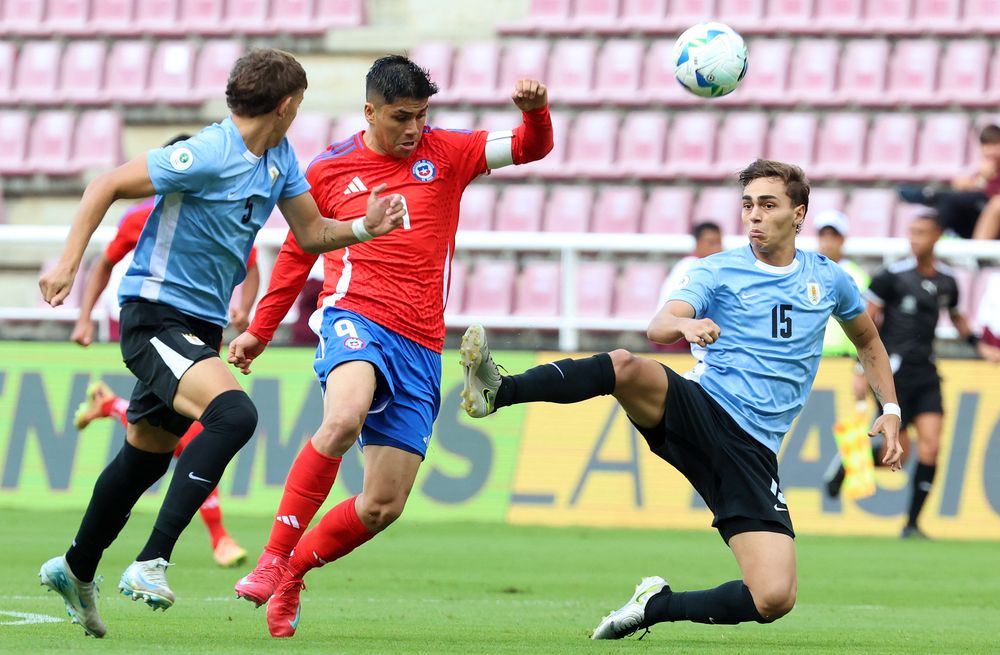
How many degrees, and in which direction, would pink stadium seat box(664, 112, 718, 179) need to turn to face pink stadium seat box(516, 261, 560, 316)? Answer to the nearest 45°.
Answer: approximately 45° to its right

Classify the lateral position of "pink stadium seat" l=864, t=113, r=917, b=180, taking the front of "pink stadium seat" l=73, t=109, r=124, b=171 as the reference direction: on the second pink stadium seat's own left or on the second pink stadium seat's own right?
on the second pink stadium seat's own left

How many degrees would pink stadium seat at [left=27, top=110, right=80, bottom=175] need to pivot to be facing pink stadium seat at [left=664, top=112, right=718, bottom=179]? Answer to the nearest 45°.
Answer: approximately 45° to its left

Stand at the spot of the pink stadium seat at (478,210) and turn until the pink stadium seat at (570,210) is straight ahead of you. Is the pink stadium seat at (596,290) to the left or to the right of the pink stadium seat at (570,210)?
right

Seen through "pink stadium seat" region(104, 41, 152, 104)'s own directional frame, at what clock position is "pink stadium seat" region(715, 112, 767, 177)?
"pink stadium seat" region(715, 112, 767, 177) is roughly at 10 o'clock from "pink stadium seat" region(104, 41, 152, 104).

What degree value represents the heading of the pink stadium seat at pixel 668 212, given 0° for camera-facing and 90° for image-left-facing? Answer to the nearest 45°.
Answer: approximately 0°

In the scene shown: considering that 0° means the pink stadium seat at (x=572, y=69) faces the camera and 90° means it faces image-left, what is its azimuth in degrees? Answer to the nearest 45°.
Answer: approximately 0°

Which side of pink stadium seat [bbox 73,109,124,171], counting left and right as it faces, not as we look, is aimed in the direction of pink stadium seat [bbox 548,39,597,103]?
left
